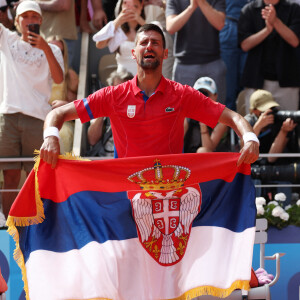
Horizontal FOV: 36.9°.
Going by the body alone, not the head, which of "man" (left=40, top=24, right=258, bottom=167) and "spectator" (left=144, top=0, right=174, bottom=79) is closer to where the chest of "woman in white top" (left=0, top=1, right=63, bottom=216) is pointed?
the man

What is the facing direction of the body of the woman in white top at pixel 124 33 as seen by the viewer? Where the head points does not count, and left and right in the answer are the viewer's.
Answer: facing the viewer

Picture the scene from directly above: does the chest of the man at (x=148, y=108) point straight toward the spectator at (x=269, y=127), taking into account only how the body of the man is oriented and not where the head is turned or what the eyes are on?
no

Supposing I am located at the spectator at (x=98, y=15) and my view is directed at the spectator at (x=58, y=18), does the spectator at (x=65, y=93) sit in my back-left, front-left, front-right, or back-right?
front-left

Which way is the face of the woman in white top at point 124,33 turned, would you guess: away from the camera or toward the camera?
toward the camera

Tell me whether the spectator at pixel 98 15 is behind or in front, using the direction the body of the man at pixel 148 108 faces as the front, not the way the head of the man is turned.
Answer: behind

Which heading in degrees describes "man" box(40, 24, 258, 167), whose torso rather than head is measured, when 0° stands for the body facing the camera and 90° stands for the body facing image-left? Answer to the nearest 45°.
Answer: approximately 0°

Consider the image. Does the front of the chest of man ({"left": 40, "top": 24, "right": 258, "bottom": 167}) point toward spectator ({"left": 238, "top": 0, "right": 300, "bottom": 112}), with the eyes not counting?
no

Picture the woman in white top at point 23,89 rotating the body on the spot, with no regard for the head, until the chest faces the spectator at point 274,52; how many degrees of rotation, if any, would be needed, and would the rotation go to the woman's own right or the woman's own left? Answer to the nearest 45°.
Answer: approximately 90° to the woman's own left

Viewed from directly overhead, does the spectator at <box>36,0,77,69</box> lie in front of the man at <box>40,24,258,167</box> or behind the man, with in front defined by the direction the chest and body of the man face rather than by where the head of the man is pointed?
behind

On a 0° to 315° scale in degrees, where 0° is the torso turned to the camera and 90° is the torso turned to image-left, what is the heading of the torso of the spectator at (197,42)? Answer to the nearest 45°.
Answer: approximately 0°

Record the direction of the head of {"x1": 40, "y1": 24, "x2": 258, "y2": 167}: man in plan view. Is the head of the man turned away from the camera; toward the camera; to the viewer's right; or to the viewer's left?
toward the camera

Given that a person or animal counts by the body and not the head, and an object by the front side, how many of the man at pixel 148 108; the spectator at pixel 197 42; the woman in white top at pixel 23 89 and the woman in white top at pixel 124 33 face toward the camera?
4

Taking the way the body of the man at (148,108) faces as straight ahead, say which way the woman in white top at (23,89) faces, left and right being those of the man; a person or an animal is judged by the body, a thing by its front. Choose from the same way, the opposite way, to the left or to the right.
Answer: the same way

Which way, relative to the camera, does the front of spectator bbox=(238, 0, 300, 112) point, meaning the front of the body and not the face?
toward the camera
